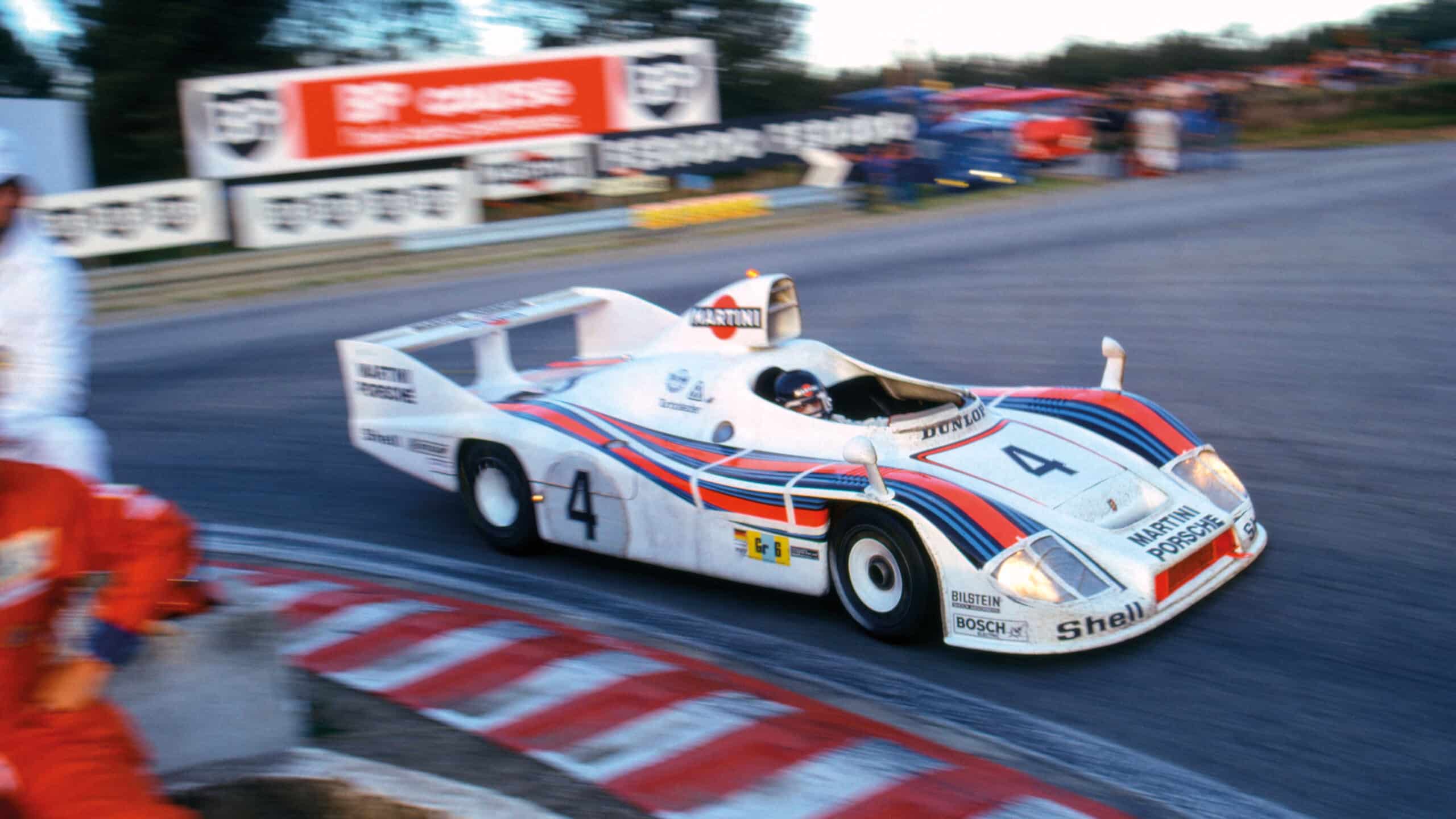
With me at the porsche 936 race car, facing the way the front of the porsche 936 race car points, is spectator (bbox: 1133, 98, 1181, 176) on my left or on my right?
on my left

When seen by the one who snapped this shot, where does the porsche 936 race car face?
facing the viewer and to the right of the viewer

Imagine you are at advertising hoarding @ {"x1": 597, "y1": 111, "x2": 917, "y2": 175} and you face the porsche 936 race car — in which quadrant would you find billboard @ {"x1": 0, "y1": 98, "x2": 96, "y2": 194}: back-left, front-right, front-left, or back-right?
front-right

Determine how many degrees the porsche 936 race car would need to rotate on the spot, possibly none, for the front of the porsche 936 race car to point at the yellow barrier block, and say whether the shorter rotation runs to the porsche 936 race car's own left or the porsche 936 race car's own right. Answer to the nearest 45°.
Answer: approximately 135° to the porsche 936 race car's own left

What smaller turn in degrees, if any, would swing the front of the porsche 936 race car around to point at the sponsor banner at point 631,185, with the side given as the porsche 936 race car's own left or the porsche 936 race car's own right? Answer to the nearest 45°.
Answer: approximately 135° to the porsche 936 race car's own left

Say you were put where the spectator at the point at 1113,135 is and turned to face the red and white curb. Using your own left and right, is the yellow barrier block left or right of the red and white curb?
right

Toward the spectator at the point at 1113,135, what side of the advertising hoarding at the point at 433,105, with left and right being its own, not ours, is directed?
left

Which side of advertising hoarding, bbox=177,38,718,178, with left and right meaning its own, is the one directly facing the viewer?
front

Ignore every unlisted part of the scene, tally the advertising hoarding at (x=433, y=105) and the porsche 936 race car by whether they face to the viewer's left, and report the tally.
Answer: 0

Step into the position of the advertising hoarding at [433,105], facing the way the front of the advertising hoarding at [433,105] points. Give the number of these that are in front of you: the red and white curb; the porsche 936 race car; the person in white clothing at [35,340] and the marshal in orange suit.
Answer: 4

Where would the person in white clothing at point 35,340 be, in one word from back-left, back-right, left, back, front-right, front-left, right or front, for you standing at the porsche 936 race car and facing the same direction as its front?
right

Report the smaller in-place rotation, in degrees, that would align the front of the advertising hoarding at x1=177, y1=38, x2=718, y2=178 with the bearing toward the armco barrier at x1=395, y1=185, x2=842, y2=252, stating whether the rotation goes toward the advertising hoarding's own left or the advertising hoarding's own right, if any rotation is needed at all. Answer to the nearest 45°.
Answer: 0° — it already faces it
